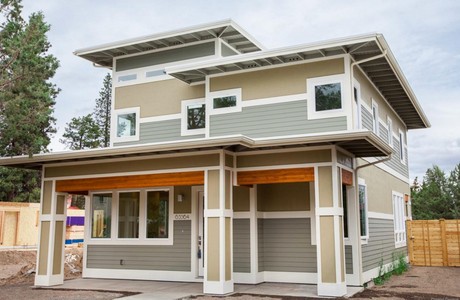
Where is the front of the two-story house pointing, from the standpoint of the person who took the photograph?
facing the viewer and to the left of the viewer

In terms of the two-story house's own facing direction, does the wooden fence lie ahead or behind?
behind

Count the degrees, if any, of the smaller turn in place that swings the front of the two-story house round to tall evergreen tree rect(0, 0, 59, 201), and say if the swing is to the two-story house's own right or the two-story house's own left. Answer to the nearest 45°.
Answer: approximately 45° to the two-story house's own right

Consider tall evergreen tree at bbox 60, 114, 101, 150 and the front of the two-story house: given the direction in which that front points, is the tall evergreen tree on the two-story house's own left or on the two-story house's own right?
on the two-story house's own right

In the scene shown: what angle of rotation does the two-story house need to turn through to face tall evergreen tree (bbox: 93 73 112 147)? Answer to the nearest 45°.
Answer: approximately 135° to its right
